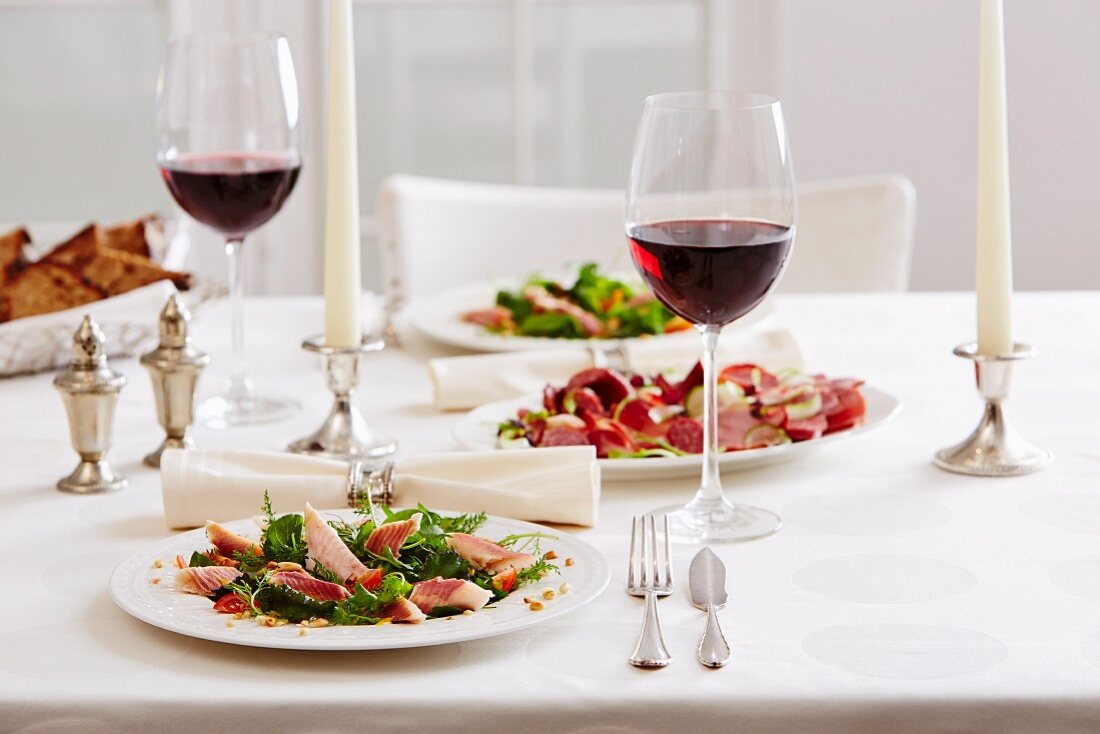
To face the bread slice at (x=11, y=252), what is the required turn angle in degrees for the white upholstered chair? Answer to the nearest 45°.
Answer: approximately 45° to its right

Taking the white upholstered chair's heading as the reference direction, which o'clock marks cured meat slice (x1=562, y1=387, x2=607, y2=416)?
The cured meat slice is roughly at 12 o'clock from the white upholstered chair.

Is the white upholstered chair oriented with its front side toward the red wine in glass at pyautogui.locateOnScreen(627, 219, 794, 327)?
yes

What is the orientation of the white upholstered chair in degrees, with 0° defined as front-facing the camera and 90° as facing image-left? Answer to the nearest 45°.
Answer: approximately 0°

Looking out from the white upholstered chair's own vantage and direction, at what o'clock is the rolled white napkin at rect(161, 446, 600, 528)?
The rolled white napkin is roughly at 12 o'clock from the white upholstered chair.

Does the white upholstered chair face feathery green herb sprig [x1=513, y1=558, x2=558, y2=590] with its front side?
yes

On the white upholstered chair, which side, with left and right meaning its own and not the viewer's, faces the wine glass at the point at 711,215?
front

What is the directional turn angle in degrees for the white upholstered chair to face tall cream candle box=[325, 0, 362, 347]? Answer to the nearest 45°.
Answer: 0° — it already faces it

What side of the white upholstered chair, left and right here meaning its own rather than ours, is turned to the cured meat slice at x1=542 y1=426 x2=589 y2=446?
front

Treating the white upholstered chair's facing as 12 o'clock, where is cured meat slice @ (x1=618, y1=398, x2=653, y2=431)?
The cured meat slice is roughly at 12 o'clock from the white upholstered chair.

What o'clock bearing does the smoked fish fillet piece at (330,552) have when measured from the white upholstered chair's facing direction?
The smoked fish fillet piece is roughly at 12 o'clock from the white upholstered chair.

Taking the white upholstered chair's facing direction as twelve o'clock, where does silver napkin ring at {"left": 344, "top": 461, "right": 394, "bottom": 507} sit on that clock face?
The silver napkin ring is roughly at 12 o'clock from the white upholstered chair.
